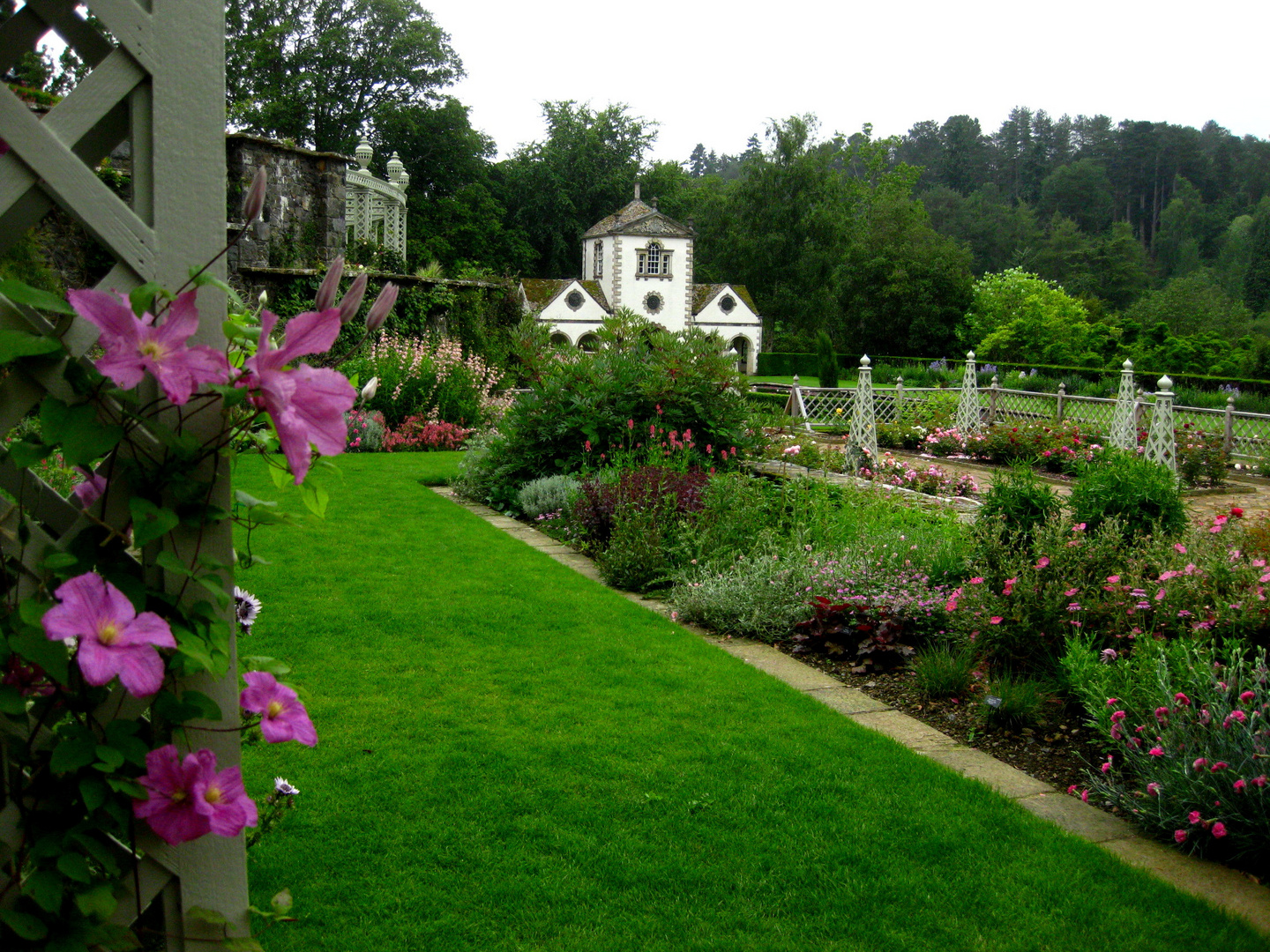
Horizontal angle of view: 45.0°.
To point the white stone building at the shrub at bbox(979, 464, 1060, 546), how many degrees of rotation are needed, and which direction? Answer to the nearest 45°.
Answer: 0° — it already faces it

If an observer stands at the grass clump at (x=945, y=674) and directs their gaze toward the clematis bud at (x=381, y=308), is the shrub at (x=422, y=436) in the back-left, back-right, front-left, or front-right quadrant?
back-right

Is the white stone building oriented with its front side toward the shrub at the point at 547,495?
yes

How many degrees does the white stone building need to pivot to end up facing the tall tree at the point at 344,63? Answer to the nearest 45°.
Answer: approximately 45° to its right

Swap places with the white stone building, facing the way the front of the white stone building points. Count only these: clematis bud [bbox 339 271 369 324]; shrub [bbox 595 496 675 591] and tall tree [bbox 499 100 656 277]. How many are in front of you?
2

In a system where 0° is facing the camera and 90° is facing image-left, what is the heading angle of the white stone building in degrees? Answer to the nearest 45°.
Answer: approximately 0°

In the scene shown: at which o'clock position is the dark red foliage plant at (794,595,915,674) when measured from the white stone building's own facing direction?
The dark red foliage plant is roughly at 12 o'clock from the white stone building.
